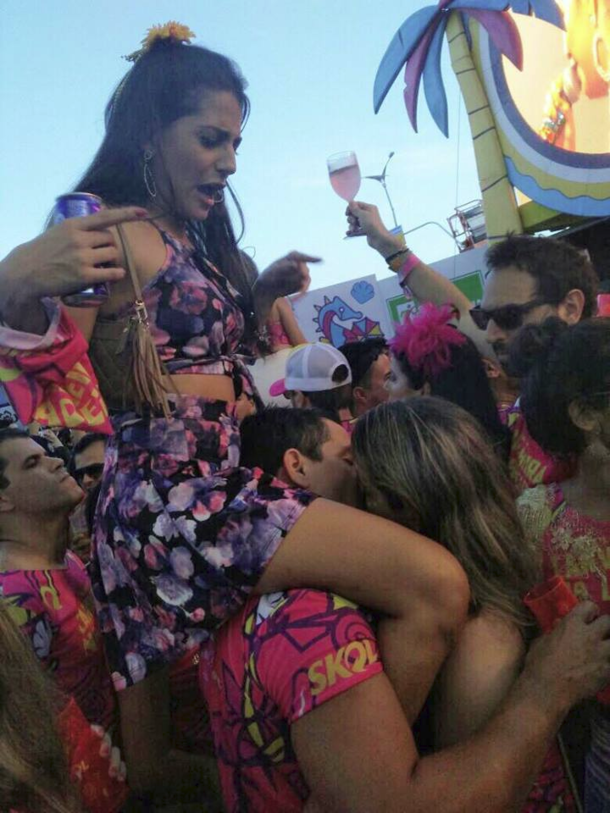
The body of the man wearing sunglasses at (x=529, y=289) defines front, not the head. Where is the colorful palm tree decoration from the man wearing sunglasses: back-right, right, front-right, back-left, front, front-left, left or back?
back-right

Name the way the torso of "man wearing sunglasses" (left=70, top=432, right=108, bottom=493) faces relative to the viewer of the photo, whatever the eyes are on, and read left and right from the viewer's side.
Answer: facing the viewer

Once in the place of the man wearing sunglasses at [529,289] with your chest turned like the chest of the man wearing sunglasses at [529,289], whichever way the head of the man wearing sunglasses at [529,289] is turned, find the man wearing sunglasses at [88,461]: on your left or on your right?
on your right

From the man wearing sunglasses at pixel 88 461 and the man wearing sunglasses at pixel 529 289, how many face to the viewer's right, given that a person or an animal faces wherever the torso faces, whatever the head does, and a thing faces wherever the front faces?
0

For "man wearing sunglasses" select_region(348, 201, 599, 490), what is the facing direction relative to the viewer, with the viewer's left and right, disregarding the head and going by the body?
facing the viewer and to the left of the viewer

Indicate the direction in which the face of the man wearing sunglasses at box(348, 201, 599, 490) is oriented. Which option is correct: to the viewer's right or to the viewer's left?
to the viewer's left

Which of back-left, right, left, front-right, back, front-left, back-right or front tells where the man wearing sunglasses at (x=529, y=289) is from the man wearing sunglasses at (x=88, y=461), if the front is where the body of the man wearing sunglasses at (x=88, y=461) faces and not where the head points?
front-left
